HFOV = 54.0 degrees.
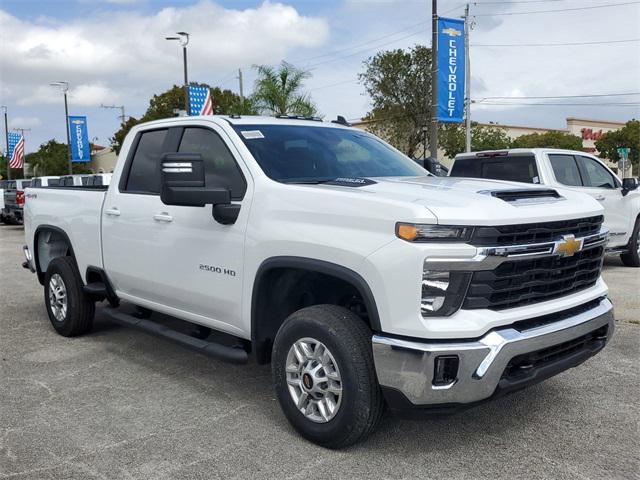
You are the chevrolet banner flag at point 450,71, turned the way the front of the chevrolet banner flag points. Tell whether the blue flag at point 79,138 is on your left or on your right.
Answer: on your right

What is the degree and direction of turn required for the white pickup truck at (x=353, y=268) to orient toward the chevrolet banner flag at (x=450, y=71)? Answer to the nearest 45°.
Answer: approximately 135° to its left

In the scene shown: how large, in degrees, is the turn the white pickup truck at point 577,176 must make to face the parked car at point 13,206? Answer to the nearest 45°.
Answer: approximately 135° to its left

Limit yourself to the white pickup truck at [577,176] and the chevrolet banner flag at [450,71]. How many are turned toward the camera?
1

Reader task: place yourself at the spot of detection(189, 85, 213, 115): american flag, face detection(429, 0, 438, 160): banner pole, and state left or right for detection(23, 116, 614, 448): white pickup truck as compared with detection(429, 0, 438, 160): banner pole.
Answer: right

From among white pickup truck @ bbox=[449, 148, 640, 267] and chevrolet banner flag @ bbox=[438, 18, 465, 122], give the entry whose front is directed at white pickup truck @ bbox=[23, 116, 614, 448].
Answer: the chevrolet banner flag

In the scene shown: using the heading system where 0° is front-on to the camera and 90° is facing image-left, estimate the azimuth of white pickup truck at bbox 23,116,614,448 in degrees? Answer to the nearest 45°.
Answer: approximately 315°

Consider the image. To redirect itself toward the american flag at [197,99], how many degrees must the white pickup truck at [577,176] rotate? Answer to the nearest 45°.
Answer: approximately 90° to its left

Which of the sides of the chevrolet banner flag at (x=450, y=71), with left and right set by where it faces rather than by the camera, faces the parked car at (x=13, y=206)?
right

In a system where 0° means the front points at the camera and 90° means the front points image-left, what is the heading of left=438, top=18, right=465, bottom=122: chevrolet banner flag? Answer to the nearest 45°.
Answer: approximately 0°

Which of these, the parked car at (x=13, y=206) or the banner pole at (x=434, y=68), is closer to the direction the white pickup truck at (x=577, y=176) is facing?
the banner pole

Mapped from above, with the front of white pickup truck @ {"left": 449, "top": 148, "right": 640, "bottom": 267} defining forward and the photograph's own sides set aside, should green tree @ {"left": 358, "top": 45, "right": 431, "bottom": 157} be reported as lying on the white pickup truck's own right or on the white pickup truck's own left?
on the white pickup truck's own left

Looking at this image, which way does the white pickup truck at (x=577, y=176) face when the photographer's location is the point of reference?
facing away from the viewer and to the right of the viewer
